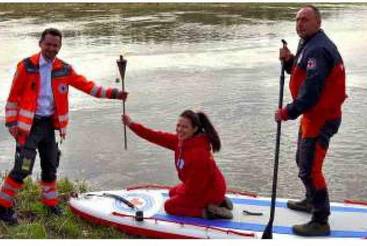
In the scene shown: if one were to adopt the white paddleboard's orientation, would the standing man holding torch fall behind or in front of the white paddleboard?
in front

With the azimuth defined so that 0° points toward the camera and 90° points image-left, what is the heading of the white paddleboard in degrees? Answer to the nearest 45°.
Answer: approximately 90°
